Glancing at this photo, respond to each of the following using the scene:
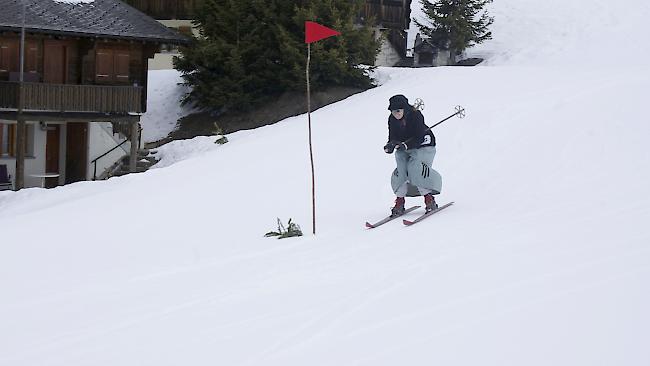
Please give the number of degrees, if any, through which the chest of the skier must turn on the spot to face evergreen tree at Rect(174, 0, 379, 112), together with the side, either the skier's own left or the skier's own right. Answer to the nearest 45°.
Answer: approximately 135° to the skier's own right

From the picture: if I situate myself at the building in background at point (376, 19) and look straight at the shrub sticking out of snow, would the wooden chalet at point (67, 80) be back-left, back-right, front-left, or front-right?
front-right

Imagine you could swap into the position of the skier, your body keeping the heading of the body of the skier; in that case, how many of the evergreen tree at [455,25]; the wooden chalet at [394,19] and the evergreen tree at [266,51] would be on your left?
0

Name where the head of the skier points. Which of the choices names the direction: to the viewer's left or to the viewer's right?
to the viewer's left

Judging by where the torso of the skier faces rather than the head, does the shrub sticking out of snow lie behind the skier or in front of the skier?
in front

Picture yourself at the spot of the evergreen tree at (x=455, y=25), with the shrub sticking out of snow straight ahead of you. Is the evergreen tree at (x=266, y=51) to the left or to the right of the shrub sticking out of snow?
right

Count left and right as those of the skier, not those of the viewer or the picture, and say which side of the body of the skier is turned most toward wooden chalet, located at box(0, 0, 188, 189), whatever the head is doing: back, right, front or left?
right

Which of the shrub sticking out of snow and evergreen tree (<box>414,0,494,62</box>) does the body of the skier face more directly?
the shrub sticking out of snow

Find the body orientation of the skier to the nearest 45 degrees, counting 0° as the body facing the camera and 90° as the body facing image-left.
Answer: approximately 45°

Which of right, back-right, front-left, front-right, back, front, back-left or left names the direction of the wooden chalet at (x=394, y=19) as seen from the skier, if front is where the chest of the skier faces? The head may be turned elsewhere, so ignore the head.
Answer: back-right

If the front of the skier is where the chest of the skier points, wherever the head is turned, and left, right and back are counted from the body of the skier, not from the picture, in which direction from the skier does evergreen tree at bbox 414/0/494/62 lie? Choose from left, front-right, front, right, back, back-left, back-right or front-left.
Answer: back-right

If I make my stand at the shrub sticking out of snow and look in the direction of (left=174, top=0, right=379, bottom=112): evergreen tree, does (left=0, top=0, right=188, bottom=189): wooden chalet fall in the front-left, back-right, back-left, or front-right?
front-left
